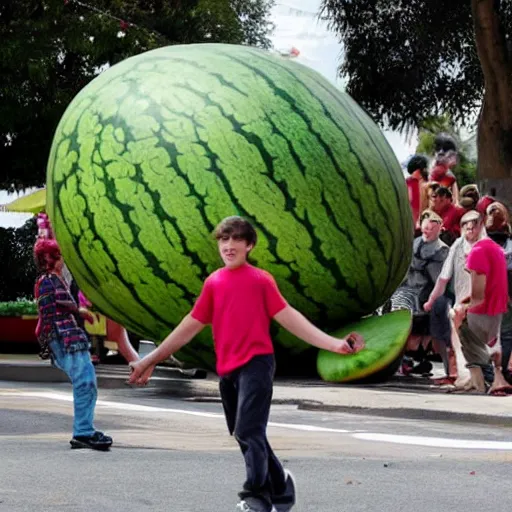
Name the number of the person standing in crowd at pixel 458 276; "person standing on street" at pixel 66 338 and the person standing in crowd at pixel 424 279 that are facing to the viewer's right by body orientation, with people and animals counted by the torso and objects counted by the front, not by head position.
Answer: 1

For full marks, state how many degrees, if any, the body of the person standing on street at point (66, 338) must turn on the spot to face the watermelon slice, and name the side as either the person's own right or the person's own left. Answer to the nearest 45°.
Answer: approximately 45° to the person's own left

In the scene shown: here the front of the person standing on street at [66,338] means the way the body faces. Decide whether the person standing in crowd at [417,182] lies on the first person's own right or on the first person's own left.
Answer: on the first person's own left

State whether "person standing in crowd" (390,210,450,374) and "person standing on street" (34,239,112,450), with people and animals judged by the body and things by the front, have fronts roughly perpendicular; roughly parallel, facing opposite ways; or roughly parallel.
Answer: roughly perpendicular

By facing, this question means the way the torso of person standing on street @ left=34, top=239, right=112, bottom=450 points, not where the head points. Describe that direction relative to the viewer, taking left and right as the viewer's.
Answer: facing to the right of the viewer

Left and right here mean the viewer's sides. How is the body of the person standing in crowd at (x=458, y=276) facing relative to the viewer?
facing the viewer and to the left of the viewer

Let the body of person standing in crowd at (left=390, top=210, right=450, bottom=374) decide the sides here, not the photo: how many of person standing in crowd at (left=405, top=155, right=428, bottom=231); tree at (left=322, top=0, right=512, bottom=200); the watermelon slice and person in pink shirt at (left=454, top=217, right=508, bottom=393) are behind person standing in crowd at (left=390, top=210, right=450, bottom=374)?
2

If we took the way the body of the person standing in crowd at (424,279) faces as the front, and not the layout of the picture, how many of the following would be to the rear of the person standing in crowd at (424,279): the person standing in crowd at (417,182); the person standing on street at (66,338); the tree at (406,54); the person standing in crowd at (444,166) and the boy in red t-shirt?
3

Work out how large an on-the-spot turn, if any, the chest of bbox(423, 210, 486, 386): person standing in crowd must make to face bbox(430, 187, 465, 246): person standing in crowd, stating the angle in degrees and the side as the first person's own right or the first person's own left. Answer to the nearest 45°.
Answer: approximately 135° to the first person's own right

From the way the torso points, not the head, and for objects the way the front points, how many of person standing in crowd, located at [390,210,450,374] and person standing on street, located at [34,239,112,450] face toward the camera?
1

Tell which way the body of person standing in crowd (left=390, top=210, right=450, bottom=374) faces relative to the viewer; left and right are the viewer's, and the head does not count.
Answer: facing the viewer

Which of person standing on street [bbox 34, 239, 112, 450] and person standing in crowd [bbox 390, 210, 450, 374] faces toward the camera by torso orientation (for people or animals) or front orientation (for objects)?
person standing in crowd [bbox 390, 210, 450, 374]
